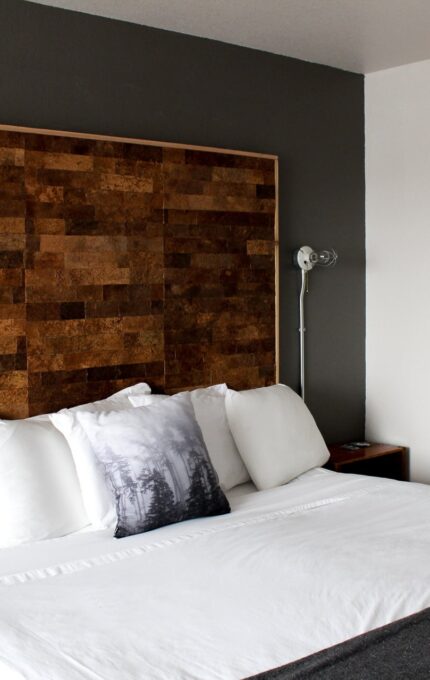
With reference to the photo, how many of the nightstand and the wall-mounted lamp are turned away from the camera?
0

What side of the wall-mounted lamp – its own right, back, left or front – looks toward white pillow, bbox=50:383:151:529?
right

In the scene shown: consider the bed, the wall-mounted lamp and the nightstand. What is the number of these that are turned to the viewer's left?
0

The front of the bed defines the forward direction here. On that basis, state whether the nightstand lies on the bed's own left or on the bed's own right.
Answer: on the bed's own left

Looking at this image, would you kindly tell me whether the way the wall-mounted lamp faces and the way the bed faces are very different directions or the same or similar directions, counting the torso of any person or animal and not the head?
same or similar directions

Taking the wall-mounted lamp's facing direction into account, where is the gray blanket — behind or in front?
in front

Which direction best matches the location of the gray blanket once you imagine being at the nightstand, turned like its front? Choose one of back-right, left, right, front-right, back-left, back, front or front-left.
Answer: front-right

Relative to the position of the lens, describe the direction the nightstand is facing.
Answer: facing the viewer and to the right of the viewer

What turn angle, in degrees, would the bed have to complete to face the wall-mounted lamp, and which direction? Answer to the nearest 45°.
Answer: approximately 90° to its left

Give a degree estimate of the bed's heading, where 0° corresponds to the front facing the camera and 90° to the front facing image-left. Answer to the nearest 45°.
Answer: approximately 315°

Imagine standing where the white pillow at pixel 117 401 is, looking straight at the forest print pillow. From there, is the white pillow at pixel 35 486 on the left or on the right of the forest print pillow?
right

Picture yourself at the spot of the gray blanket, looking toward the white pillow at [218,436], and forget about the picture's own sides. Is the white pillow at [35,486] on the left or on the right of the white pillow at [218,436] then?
left

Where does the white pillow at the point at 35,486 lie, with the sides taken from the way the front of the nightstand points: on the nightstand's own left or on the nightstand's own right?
on the nightstand's own right
